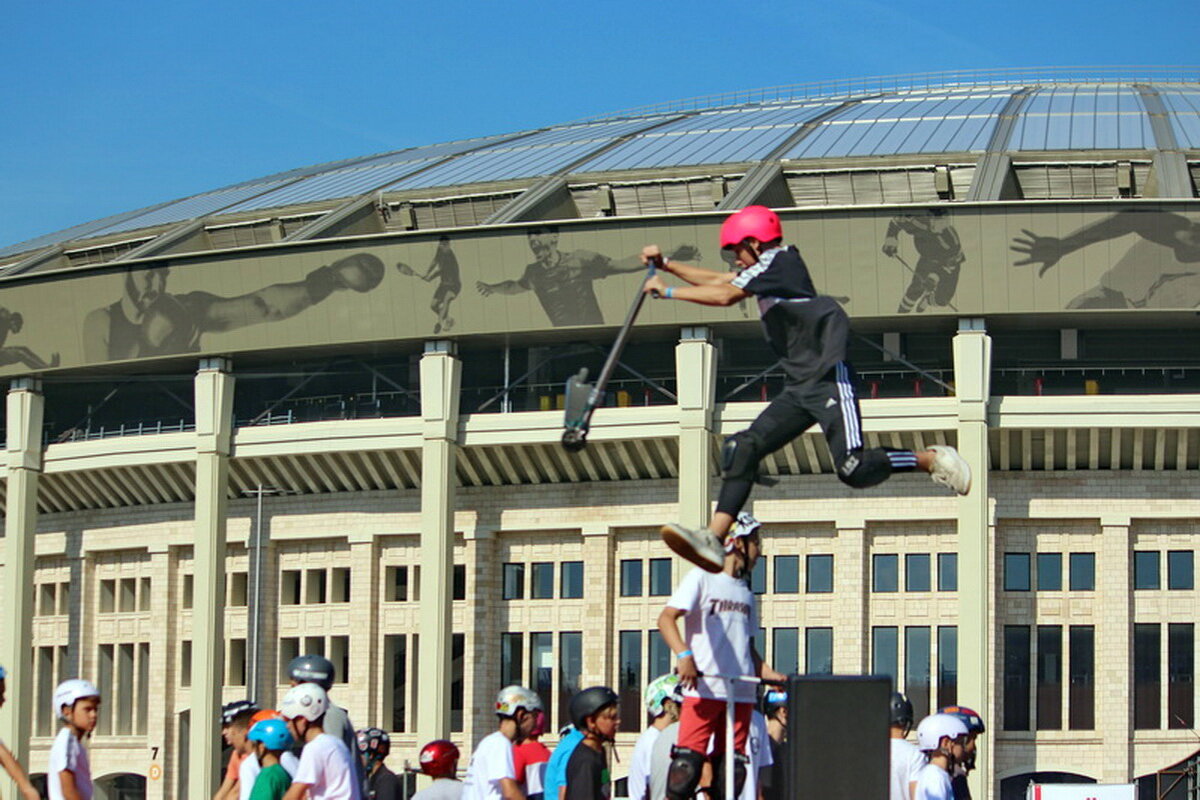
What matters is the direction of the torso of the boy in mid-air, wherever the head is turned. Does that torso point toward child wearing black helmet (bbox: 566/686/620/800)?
no

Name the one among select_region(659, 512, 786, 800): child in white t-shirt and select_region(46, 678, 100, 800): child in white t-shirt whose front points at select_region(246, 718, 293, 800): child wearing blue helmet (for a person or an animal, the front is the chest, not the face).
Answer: select_region(46, 678, 100, 800): child in white t-shirt

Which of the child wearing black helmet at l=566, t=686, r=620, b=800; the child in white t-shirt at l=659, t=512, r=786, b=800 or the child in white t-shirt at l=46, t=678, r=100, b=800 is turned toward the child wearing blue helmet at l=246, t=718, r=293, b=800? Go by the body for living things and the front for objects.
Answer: the child in white t-shirt at l=46, t=678, r=100, b=800

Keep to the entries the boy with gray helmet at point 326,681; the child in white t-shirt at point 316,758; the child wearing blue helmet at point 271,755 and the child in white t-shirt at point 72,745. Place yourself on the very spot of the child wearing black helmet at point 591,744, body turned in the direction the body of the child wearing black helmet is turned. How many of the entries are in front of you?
0

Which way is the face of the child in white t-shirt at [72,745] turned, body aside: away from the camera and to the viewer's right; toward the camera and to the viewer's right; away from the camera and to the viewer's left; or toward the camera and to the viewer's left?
toward the camera and to the viewer's right

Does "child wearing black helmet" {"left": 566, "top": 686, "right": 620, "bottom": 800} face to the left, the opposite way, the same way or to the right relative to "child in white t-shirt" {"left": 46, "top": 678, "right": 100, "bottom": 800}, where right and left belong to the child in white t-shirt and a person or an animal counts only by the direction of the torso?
the same way

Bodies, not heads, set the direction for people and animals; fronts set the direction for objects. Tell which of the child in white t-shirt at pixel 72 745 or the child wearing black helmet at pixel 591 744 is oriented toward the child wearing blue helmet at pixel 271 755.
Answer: the child in white t-shirt

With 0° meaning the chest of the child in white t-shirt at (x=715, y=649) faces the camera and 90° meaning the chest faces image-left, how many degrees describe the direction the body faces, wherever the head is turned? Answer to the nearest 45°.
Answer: approximately 315°

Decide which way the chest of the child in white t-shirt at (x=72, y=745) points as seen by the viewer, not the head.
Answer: to the viewer's right

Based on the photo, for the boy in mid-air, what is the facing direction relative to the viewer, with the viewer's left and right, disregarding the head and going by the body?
facing to the left of the viewer

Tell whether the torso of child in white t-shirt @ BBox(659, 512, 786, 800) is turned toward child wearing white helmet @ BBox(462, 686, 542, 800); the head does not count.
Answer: no
